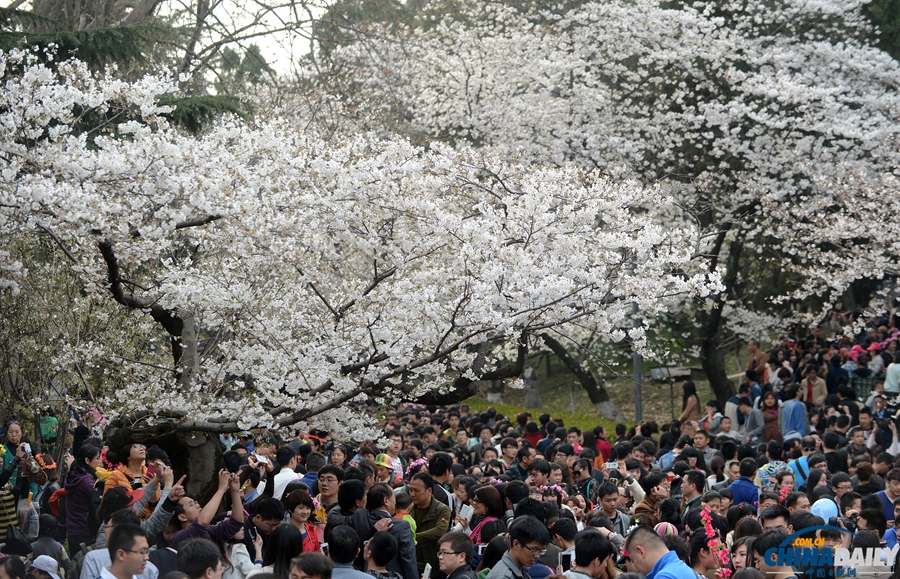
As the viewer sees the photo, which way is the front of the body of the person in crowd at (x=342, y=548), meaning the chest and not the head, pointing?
away from the camera

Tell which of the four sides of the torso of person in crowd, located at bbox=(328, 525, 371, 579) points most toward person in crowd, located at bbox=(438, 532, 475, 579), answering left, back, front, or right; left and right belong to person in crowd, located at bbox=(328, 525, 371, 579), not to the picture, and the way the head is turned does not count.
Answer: right

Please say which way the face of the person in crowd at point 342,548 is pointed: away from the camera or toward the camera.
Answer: away from the camera

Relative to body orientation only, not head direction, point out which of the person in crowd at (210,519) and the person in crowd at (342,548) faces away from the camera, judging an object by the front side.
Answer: the person in crowd at (342,548)

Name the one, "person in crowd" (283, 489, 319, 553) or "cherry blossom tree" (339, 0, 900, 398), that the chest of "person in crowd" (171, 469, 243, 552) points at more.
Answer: the person in crowd
